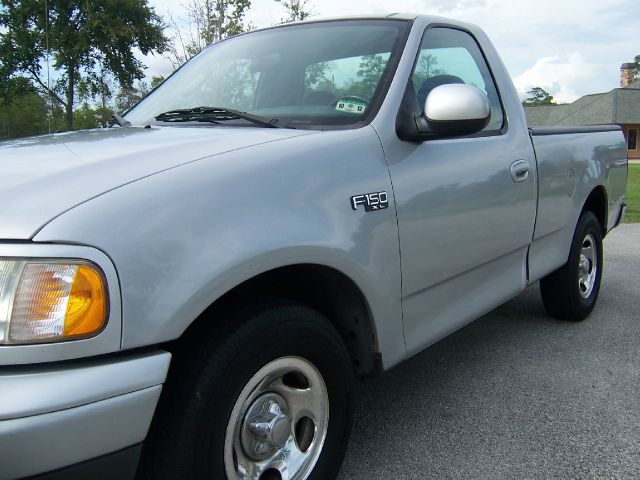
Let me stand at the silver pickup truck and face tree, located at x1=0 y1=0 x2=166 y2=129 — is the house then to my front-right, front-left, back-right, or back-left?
front-right

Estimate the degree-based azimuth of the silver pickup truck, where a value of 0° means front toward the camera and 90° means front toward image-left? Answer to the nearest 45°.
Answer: approximately 45°

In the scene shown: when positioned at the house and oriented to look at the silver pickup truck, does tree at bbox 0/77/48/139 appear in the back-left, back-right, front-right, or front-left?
front-right

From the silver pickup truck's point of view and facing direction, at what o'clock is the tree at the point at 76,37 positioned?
The tree is roughly at 4 o'clock from the silver pickup truck.

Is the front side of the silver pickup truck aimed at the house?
no

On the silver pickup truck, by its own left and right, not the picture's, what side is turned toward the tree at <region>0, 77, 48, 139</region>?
right
